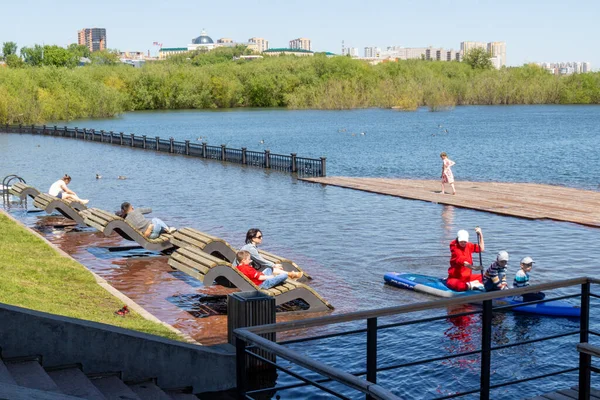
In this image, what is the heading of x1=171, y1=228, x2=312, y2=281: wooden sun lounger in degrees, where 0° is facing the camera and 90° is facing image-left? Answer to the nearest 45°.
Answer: approximately 315°

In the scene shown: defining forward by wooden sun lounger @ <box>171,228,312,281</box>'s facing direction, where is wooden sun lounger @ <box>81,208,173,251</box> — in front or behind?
behind

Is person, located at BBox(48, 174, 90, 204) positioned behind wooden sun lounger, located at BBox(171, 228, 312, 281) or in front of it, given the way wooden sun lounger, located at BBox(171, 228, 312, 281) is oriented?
behind

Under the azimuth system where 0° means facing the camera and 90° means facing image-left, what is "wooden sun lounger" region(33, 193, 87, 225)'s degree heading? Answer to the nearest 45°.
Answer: approximately 315°

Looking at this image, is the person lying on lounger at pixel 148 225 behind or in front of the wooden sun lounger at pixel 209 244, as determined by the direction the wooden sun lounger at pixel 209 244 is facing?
behind

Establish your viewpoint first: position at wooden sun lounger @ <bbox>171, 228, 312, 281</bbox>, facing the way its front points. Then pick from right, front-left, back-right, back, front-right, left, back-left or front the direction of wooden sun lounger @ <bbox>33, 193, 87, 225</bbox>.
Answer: back

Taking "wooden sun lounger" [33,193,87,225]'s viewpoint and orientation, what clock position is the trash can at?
The trash can is roughly at 1 o'clock from the wooden sun lounger.

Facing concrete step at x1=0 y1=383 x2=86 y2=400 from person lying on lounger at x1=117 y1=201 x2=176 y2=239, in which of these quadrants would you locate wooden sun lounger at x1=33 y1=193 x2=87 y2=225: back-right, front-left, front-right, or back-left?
back-right

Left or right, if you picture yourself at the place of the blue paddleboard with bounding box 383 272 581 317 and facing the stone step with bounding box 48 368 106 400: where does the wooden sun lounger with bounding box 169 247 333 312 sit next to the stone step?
right

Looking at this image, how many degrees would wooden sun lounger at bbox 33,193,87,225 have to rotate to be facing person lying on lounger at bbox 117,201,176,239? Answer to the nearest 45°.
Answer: approximately 45° to its right

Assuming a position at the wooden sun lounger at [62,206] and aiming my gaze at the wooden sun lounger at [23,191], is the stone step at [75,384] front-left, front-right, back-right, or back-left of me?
back-left
